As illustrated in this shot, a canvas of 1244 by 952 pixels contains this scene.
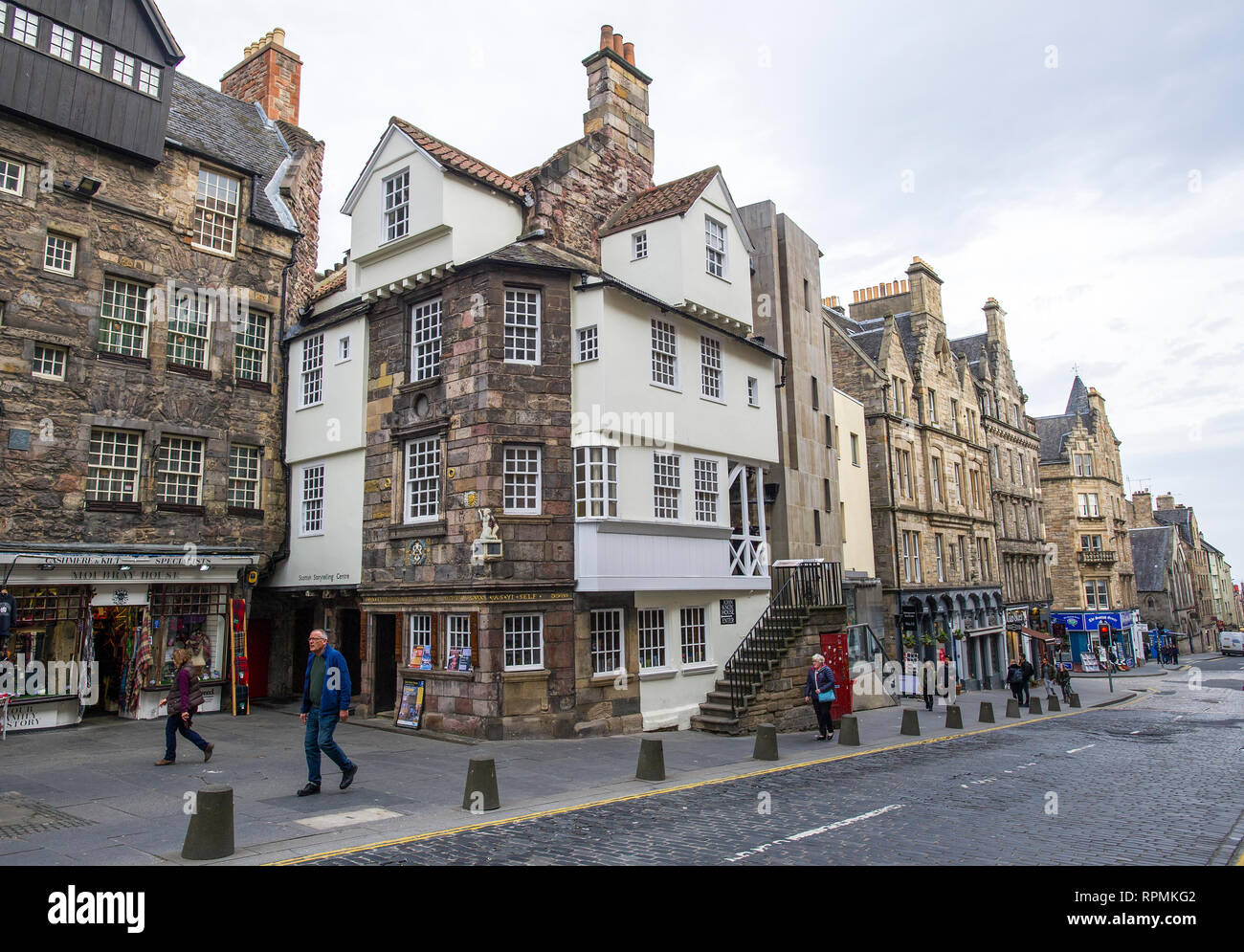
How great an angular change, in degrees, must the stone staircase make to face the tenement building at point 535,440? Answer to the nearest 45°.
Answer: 0° — it already faces it

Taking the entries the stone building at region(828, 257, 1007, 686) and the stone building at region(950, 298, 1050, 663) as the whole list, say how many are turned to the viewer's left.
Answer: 0

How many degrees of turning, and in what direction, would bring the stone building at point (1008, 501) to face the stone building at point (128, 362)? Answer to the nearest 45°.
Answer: approximately 90° to its right

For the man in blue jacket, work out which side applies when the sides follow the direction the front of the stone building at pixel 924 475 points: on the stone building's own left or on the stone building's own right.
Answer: on the stone building's own right

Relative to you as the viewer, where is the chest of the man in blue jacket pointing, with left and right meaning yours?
facing the viewer and to the left of the viewer

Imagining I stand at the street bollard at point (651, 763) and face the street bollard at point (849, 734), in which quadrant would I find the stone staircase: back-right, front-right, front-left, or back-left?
front-left

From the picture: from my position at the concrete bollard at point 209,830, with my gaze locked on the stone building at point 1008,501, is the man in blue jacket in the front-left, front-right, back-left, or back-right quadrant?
front-left

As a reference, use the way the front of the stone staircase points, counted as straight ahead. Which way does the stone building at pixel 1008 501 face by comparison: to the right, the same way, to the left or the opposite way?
to the left

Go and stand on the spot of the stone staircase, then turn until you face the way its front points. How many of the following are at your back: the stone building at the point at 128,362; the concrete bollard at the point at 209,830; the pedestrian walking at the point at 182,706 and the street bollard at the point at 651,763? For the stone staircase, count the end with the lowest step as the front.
0

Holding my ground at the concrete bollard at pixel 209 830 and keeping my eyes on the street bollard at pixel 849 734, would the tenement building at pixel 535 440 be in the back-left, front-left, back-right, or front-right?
front-left

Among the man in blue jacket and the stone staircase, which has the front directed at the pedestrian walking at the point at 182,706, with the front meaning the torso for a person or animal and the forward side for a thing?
the stone staircase

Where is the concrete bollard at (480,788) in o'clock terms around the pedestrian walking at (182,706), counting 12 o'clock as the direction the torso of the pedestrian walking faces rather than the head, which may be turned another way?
The concrete bollard is roughly at 8 o'clock from the pedestrian walking.

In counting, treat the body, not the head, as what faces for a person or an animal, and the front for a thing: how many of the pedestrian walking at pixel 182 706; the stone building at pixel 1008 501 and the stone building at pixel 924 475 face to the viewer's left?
1

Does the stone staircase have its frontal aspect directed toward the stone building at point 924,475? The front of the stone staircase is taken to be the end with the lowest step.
no

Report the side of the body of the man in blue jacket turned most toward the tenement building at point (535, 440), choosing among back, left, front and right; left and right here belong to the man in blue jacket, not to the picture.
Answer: back

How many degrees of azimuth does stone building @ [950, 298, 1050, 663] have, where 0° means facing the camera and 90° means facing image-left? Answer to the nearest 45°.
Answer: approximately 315°

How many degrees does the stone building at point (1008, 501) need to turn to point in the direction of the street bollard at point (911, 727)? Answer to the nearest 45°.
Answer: approximately 45° to its right
